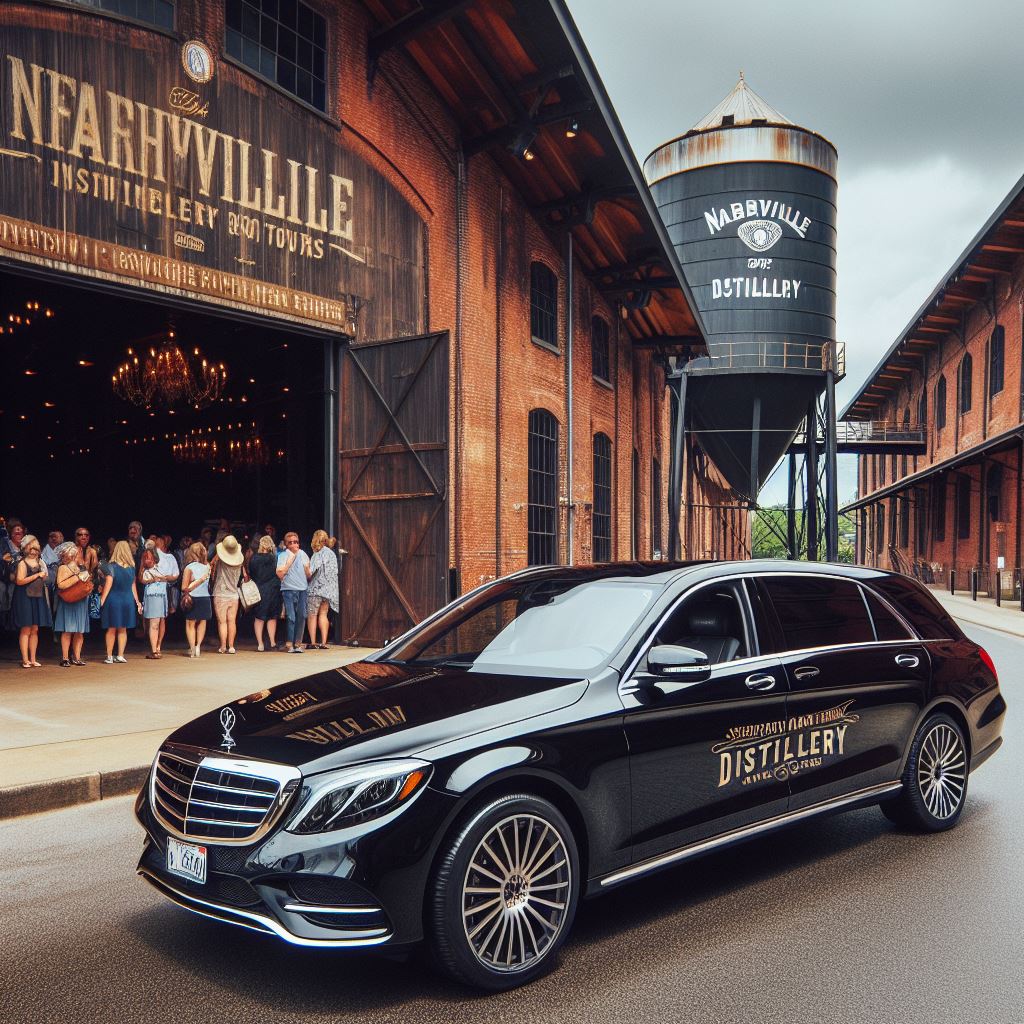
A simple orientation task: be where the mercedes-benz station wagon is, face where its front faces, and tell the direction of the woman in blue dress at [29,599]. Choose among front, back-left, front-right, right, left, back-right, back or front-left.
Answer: right

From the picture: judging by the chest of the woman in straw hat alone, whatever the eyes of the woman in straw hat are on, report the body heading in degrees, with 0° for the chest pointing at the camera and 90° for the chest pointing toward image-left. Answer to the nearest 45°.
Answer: approximately 180°

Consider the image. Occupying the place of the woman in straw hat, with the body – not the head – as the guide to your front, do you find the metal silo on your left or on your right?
on your right

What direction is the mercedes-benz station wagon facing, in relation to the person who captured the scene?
facing the viewer and to the left of the viewer

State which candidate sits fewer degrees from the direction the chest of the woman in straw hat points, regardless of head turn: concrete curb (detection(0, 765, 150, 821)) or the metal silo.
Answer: the metal silo

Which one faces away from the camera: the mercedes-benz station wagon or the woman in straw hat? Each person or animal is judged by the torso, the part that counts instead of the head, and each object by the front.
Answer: the woman in straw hat

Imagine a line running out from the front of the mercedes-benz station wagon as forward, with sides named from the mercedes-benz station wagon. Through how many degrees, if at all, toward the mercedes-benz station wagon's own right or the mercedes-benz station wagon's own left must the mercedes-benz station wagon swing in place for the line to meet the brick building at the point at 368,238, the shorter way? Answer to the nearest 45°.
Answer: approximately 135° to the mercedes-benz station wagon's own right
